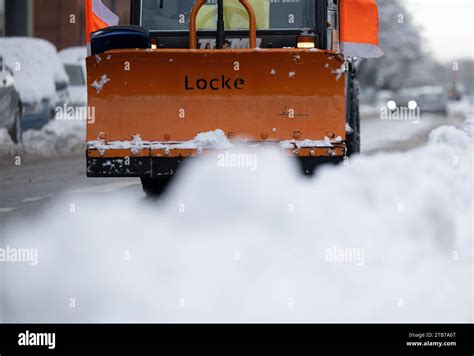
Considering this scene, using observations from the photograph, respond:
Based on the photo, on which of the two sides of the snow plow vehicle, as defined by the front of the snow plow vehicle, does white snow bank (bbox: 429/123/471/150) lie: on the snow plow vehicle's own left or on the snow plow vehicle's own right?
on the snow plow vehicle's own left

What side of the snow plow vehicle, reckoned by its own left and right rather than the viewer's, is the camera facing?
front

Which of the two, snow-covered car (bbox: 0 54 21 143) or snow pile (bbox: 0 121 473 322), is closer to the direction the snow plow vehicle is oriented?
the snow pile

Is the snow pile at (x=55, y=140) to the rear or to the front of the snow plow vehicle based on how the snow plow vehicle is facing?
to the rear

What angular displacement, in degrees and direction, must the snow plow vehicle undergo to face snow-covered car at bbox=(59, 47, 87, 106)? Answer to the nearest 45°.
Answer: approximately 180°

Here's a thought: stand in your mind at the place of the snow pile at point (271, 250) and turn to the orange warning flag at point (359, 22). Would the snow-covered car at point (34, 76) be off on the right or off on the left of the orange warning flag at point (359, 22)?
left

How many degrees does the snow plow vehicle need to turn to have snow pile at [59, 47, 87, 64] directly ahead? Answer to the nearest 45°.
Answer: approximately 180°
